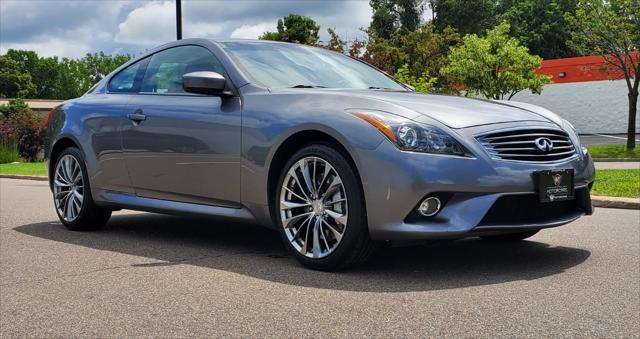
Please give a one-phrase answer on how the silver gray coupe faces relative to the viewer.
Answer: facing the viewer and to the right of the viewer

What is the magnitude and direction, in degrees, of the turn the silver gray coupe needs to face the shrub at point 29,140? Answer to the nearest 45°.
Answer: approximately 180°

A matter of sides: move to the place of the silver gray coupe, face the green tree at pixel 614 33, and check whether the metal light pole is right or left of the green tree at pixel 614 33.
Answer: left

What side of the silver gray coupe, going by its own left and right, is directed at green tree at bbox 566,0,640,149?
left

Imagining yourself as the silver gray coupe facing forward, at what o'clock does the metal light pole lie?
The metal light pole is roughly at 7 o'clock from the silver gray coupe.

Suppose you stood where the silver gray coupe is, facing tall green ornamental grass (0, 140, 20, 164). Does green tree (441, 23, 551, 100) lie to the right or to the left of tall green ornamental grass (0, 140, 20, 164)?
right

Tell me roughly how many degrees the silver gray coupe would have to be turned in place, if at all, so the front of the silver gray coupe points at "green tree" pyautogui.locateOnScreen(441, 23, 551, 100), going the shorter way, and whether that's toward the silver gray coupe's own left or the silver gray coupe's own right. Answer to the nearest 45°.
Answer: approximately 135° to the silver gray coupe's own left

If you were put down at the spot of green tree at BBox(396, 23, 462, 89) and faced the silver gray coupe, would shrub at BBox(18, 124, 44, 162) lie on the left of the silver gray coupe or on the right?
right

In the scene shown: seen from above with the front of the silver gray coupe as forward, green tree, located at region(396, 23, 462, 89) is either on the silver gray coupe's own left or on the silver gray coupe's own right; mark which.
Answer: on the silver gray coupe's own left

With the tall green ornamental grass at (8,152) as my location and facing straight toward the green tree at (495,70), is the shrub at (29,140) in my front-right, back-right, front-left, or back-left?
front-left

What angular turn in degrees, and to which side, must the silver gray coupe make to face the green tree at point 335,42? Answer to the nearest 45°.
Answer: approximately 135° to its left

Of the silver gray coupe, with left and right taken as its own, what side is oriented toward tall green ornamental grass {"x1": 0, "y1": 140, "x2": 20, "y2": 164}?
back
